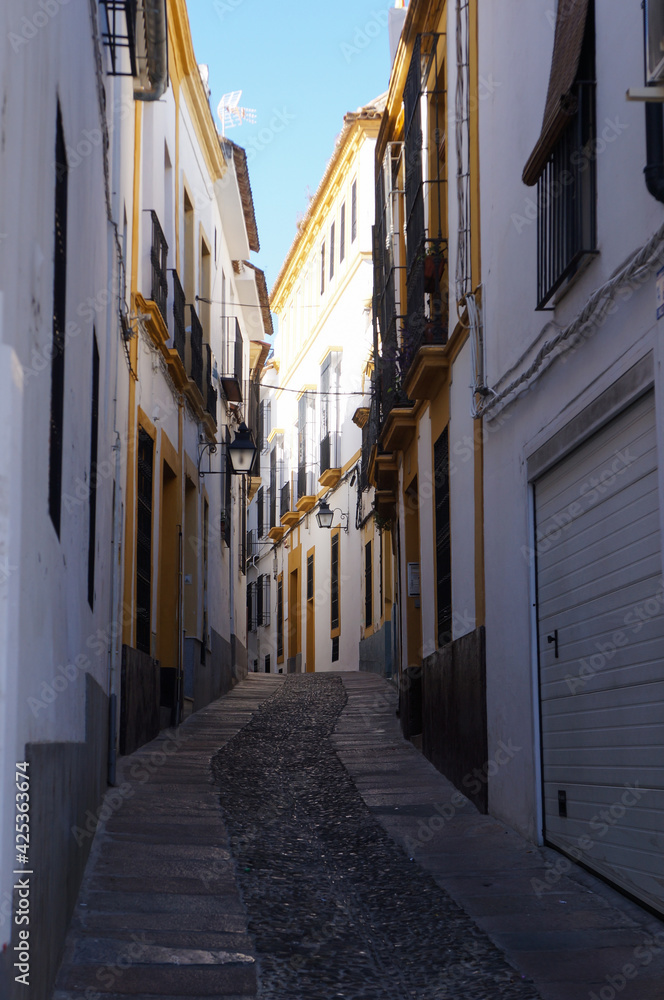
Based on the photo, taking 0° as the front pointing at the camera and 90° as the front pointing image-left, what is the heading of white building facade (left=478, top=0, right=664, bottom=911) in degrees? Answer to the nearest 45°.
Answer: approximately 90°

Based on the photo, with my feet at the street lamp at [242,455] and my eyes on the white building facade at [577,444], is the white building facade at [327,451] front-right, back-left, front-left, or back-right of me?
back-left

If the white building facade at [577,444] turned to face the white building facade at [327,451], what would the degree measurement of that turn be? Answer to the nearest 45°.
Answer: approximately 90° to its right

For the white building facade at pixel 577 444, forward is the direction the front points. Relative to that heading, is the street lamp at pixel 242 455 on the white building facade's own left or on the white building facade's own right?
on the white building facade's own right
